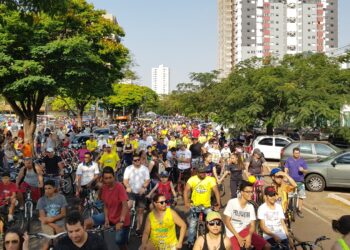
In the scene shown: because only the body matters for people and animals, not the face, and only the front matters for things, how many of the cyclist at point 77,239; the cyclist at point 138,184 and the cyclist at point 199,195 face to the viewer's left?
0

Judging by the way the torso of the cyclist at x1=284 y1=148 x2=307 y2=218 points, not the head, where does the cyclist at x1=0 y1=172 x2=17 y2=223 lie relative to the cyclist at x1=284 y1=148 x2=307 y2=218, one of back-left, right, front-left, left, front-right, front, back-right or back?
front-right

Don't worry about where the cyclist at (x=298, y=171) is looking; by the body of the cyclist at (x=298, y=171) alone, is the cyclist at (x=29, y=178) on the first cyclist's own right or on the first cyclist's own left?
on the first cyclist's own right

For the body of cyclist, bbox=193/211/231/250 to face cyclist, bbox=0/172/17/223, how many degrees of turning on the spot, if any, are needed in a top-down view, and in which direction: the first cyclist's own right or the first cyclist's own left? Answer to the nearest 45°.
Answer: approximately 135° to the first cyclist's own right

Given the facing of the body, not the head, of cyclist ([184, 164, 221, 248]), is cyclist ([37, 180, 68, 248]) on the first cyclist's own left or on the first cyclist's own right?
on the first cyclist's own right

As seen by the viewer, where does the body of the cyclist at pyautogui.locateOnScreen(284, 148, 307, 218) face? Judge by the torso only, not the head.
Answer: toward the camera

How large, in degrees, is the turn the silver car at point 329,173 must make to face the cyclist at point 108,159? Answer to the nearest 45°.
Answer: approximately 45° to its left

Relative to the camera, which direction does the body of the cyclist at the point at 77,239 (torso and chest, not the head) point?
toward the camera

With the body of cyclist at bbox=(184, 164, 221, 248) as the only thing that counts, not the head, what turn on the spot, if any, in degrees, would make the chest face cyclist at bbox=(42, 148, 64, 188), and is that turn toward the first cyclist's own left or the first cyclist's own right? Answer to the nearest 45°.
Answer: approximately 135° to the first cyclist's own right

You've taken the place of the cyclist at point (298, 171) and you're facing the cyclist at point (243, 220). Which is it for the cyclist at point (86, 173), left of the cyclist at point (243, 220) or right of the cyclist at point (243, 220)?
right

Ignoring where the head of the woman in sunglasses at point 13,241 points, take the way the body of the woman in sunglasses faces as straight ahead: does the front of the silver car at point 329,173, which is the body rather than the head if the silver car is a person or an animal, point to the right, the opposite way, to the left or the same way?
to the right

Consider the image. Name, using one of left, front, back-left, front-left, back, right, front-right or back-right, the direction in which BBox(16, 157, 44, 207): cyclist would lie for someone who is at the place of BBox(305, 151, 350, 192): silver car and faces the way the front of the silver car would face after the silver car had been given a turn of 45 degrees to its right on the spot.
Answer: left

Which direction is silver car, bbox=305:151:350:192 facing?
to the viewer's left

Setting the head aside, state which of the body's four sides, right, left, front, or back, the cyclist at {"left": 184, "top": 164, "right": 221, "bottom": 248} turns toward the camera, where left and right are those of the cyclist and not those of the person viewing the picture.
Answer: front

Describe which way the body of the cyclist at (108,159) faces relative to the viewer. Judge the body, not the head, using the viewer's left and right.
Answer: facing the viewer
